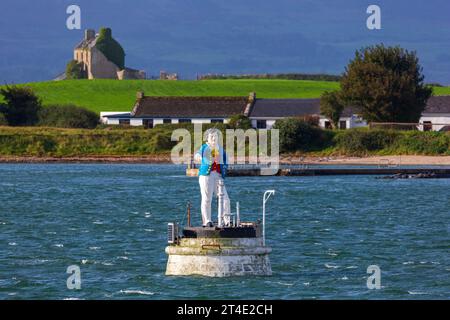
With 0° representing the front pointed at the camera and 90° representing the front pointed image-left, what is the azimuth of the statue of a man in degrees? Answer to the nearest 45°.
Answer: approximately 0°
